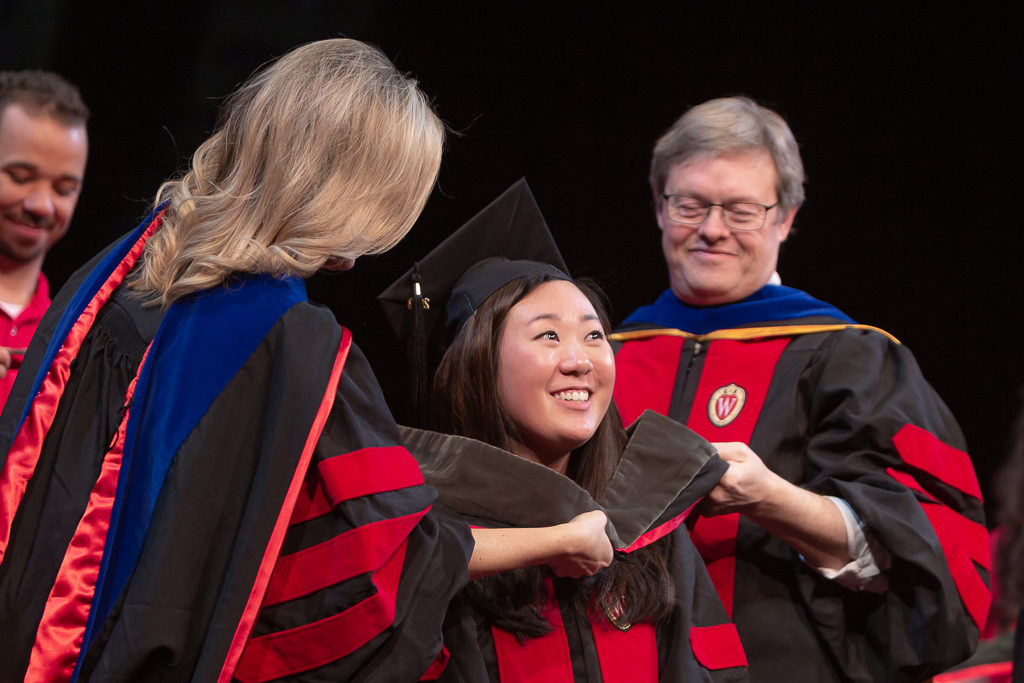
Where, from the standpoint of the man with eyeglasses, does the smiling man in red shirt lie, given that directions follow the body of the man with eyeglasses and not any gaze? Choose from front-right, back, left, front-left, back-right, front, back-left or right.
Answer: front-right

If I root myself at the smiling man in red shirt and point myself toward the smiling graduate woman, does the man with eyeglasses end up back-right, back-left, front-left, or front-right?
front-left

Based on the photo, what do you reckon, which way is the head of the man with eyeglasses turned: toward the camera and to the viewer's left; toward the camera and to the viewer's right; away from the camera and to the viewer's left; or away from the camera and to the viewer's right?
toward the camera and to the viewer's left

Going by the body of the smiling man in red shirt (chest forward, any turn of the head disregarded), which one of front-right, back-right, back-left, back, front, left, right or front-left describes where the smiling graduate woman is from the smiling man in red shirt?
front-left

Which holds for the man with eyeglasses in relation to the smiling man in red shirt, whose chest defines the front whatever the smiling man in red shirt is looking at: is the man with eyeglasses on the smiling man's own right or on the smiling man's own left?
on the smiling man's own left

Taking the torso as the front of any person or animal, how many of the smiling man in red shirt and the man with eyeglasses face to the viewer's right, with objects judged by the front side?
0

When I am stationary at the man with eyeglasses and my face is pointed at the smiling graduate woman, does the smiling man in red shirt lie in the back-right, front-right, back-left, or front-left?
front-right

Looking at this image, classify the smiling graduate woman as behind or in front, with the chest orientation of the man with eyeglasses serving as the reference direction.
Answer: in front

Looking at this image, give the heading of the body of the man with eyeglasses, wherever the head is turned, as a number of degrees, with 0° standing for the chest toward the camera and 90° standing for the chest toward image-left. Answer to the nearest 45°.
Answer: approximately 45°

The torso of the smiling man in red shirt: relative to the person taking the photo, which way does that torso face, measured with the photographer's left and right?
facing the viewer

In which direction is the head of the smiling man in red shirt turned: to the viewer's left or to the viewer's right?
to the viewer's right

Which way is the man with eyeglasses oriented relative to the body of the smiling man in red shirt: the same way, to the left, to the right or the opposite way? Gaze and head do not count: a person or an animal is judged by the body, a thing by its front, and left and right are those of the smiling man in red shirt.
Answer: the same way
